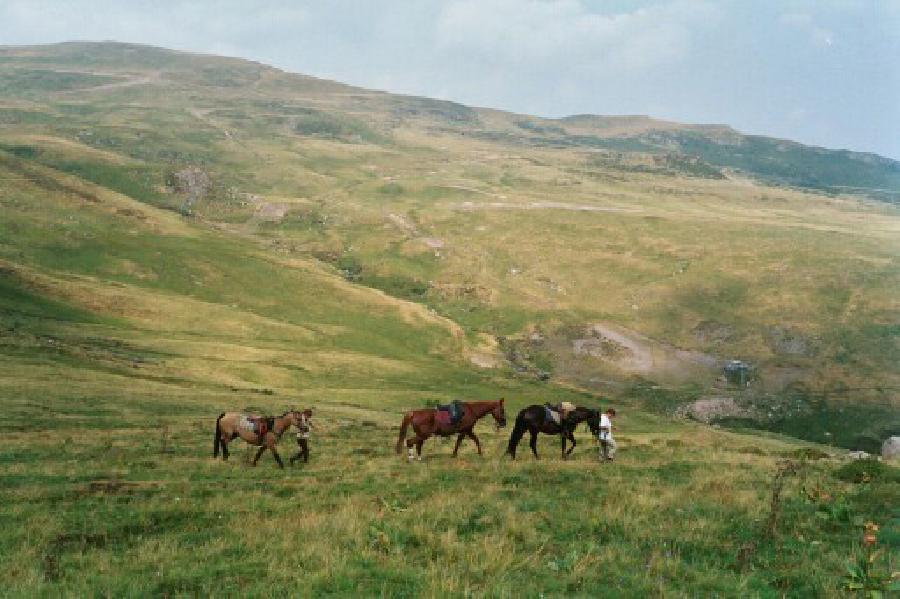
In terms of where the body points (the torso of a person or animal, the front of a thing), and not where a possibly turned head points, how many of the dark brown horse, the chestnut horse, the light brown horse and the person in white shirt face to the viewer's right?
4

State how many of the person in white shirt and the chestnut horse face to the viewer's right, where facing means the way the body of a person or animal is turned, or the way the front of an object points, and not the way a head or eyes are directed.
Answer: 2

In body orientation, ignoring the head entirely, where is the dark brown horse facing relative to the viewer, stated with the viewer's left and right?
facing to the right of the viewer

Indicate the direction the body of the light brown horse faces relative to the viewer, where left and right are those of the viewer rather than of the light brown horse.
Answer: facing to the right of the viewer

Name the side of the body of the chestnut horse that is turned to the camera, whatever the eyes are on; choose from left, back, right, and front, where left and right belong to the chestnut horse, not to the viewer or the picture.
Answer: right

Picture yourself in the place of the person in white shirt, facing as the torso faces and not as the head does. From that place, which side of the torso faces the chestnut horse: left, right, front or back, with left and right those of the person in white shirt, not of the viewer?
back

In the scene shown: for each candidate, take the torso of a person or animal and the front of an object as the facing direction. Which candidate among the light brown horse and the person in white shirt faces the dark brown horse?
the light brown horse

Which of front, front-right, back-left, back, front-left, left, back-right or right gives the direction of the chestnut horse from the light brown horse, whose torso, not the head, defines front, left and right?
front

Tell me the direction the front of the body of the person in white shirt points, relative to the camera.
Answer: to the viewer's right

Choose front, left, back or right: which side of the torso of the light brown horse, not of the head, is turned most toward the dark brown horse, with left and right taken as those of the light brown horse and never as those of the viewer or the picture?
front

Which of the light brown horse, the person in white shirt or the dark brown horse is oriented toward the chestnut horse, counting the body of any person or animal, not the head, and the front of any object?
the light brown horse
